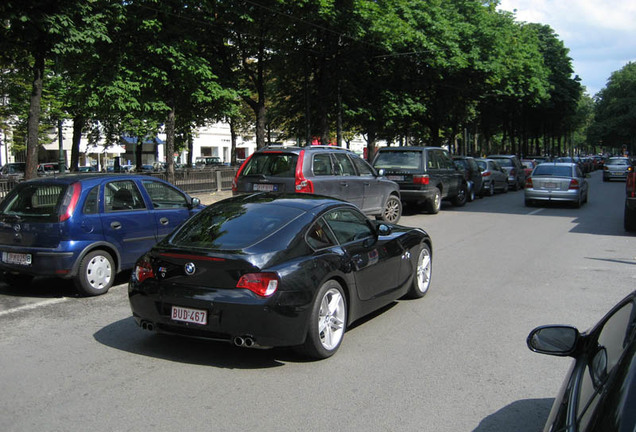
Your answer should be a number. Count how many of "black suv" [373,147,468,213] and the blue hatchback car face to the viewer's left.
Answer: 0

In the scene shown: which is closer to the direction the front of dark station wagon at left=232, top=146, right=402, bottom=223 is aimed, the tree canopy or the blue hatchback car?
the tree canopy

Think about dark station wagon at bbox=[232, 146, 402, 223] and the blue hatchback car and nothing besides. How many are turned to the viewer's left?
0

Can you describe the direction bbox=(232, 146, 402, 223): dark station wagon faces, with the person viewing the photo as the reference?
facing away from the viewer and to the right of the viewer

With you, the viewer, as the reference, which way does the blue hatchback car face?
facing away from the viewer and to the right of the viewer

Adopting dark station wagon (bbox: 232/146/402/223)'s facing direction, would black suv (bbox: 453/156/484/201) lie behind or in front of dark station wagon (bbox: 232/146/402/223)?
in front

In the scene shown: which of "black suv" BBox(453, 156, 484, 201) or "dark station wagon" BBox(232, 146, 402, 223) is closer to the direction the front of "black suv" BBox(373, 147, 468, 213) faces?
the black suv

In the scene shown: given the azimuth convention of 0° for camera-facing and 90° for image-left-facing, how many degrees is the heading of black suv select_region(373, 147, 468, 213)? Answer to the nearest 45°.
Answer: approximately 225°

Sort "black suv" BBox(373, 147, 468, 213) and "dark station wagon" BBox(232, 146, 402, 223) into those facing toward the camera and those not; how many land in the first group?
0

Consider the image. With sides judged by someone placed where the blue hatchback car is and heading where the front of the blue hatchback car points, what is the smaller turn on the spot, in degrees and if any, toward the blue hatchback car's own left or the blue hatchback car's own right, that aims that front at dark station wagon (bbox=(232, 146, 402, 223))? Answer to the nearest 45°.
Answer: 0° — it already faces it
